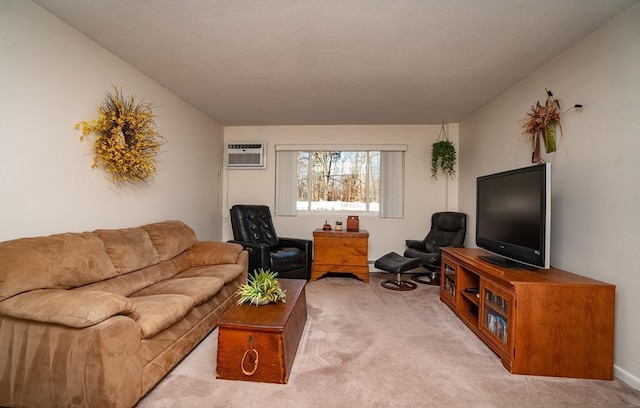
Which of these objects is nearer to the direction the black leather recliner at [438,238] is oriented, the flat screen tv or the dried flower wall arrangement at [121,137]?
the dried flower wall arrangement

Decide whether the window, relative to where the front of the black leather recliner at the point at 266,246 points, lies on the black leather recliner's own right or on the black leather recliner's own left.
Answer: on the black leather recliner's own left

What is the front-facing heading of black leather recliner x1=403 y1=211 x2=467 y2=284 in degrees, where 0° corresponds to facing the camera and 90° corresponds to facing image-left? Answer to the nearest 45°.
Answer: approximately 45°
